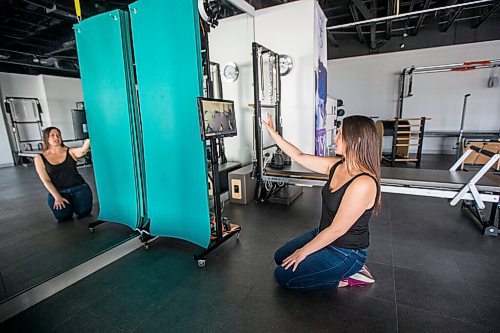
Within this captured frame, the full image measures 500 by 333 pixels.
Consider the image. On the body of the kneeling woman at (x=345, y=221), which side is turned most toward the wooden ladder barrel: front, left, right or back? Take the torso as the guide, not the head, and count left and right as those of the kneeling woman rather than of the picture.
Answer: right

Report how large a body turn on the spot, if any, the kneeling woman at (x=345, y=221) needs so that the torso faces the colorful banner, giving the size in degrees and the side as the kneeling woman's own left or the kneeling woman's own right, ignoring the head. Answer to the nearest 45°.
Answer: approximately 90° to the kneeling woman's own right

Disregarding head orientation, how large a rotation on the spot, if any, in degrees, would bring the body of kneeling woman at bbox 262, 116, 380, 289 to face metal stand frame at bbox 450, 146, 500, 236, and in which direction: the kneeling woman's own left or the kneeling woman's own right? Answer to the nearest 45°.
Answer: approximately 135° to the kneeling woman's own right

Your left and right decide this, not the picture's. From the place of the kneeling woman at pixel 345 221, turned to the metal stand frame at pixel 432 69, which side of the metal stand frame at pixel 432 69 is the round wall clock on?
left

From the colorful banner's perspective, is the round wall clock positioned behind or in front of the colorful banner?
behind

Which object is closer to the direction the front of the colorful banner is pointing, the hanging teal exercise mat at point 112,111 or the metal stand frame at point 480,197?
the metal stand frame

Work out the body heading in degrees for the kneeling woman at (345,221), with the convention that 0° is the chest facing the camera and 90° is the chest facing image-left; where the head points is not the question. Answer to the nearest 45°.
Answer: approximately 90°

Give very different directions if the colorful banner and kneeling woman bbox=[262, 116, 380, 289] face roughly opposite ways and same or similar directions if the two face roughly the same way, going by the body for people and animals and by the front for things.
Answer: very different directions

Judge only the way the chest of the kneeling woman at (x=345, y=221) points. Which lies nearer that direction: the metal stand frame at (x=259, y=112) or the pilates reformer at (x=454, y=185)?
the metal stand frame

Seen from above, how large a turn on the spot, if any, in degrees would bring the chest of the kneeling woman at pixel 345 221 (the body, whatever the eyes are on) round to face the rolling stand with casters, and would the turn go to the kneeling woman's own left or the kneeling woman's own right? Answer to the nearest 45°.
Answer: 0° — they already face it
